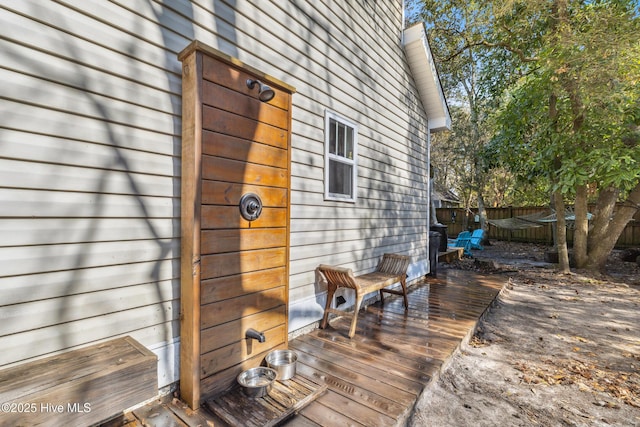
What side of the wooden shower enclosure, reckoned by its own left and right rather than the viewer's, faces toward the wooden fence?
left

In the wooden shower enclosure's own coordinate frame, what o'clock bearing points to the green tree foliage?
The green tree foliage is roughly at 10 o'clock from the wooden shower enclosure.

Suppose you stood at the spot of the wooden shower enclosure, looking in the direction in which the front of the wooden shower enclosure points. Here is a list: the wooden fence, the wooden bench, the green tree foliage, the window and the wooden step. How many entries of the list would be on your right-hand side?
1

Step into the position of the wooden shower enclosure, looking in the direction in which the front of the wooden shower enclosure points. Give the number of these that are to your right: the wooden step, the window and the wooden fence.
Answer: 1

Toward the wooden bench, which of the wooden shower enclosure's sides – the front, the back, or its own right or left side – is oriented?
left

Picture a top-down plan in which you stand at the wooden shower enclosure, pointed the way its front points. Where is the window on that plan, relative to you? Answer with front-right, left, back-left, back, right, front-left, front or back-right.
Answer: left

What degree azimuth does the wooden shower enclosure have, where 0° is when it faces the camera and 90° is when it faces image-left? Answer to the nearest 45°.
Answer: approximately 315°

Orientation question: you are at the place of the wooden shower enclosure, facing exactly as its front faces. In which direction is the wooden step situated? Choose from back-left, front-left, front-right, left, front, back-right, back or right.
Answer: right

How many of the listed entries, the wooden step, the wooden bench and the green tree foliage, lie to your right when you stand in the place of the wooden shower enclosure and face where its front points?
1
